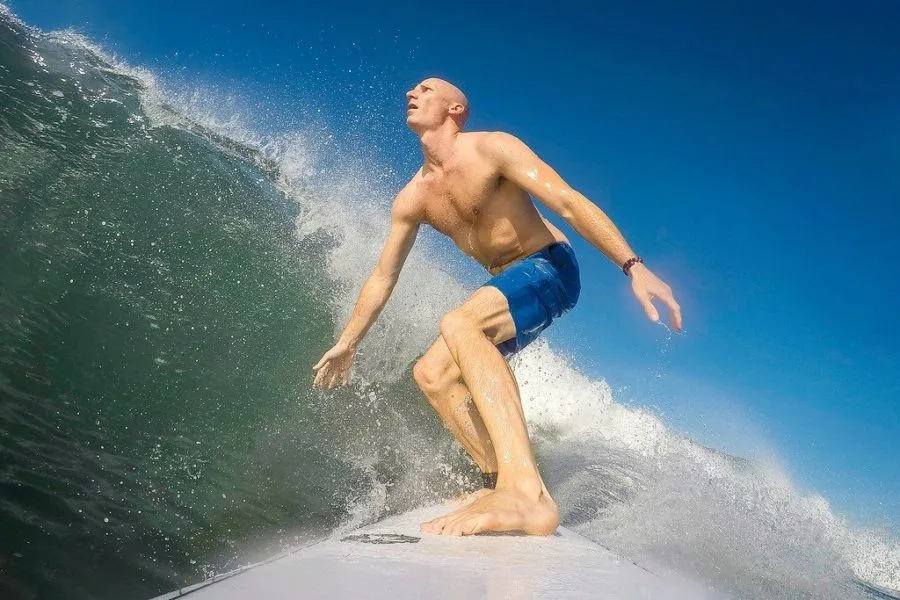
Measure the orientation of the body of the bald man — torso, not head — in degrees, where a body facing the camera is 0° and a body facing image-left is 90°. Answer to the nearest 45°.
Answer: approximately 45°

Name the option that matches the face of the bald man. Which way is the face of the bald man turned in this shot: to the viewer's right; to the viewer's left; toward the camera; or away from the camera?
to the viewer's left
